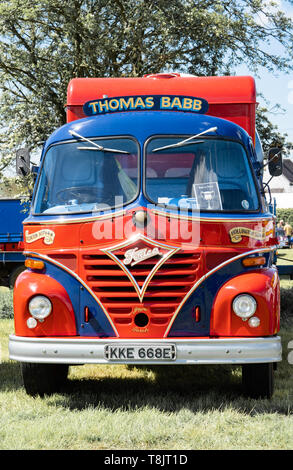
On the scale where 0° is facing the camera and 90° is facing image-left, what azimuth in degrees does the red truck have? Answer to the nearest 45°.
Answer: approximately 0°

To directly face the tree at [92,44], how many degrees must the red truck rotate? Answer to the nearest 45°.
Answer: approximately 180°
